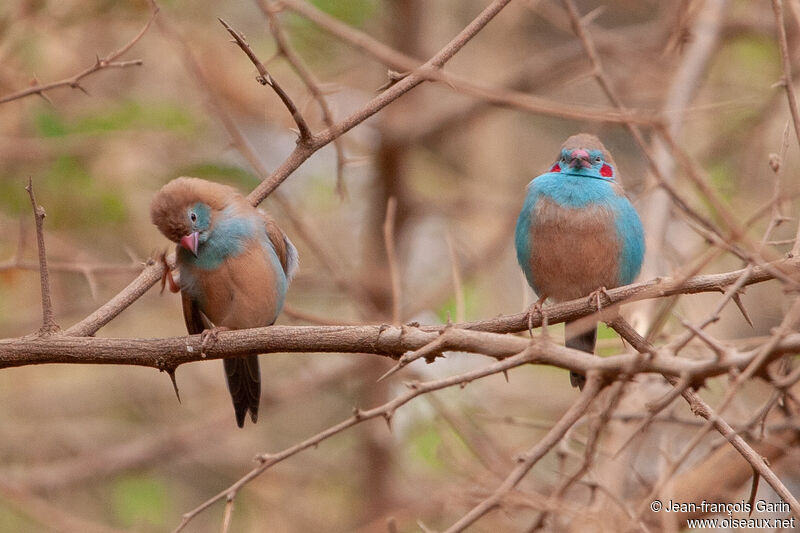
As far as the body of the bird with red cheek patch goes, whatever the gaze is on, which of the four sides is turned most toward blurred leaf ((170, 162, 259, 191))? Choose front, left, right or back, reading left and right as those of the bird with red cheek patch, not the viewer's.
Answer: back

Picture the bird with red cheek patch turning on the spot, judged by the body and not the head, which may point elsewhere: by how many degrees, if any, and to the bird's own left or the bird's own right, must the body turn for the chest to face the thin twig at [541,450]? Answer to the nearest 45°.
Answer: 0° — it already faces it

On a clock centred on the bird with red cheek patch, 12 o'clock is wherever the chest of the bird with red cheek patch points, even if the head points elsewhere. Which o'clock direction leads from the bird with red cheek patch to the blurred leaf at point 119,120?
The blurred leaf is roughly at 5 o'clock from the bird with red cheek patch.

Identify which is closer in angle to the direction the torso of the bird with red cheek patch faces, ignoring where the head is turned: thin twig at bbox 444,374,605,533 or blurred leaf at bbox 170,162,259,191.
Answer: the thin twig

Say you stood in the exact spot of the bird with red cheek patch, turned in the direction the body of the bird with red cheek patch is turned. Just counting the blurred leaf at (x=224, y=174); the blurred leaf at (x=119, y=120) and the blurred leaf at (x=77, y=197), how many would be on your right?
3

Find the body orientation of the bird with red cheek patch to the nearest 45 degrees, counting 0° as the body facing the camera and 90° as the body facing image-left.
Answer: approximately 0°

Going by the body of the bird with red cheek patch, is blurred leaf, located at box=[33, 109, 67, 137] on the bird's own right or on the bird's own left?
on the bird's own right

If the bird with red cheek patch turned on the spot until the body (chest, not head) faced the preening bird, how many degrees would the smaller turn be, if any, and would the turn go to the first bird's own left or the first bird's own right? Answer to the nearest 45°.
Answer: approximately 90° to the first bird's own right

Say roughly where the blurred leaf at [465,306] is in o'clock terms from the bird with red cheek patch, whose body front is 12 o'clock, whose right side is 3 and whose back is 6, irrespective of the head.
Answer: The blurred leaf is roughly at 5 o'clock from the bird with red cheek patch.
